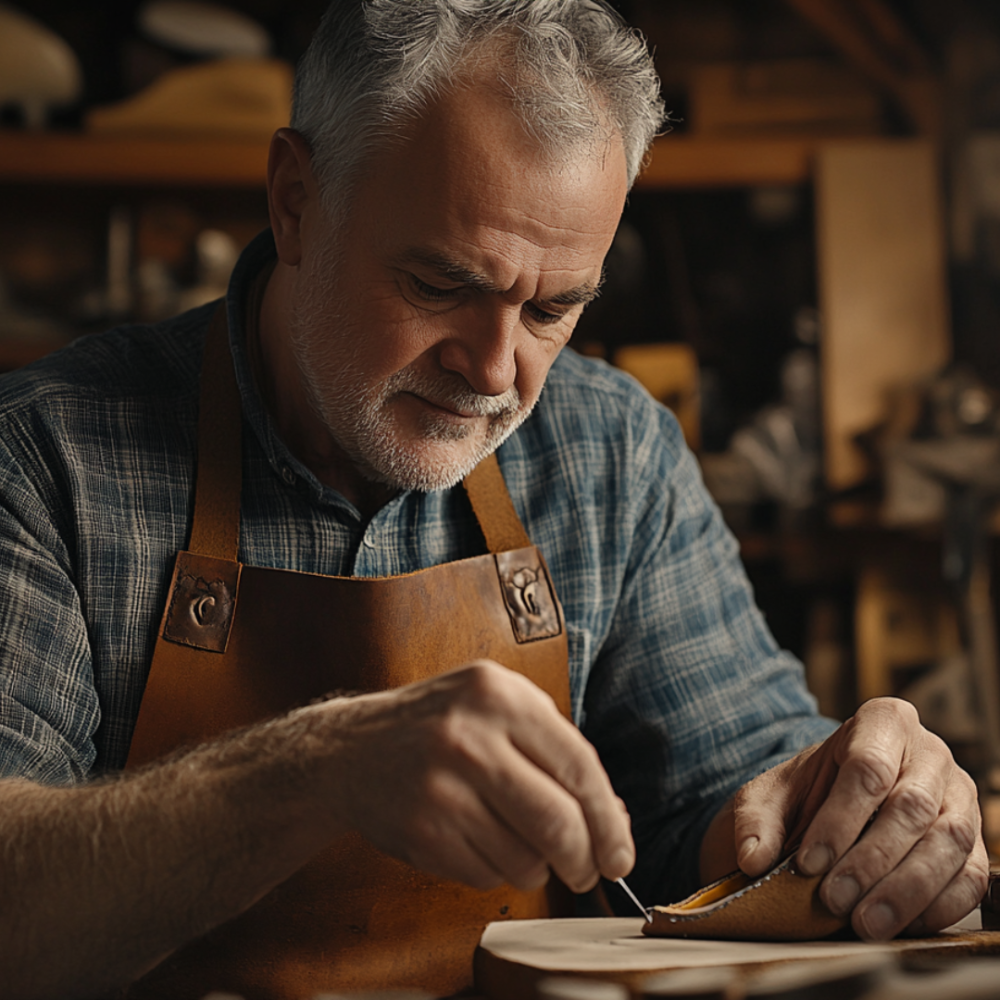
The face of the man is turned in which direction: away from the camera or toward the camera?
toward the camera

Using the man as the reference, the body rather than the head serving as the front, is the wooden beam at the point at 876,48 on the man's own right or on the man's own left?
on the man's own left

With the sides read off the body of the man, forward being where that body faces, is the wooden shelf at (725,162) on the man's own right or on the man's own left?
on the man's own left

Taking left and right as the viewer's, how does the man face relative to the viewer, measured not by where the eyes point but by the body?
facing the viewer and to the right of the viewer
